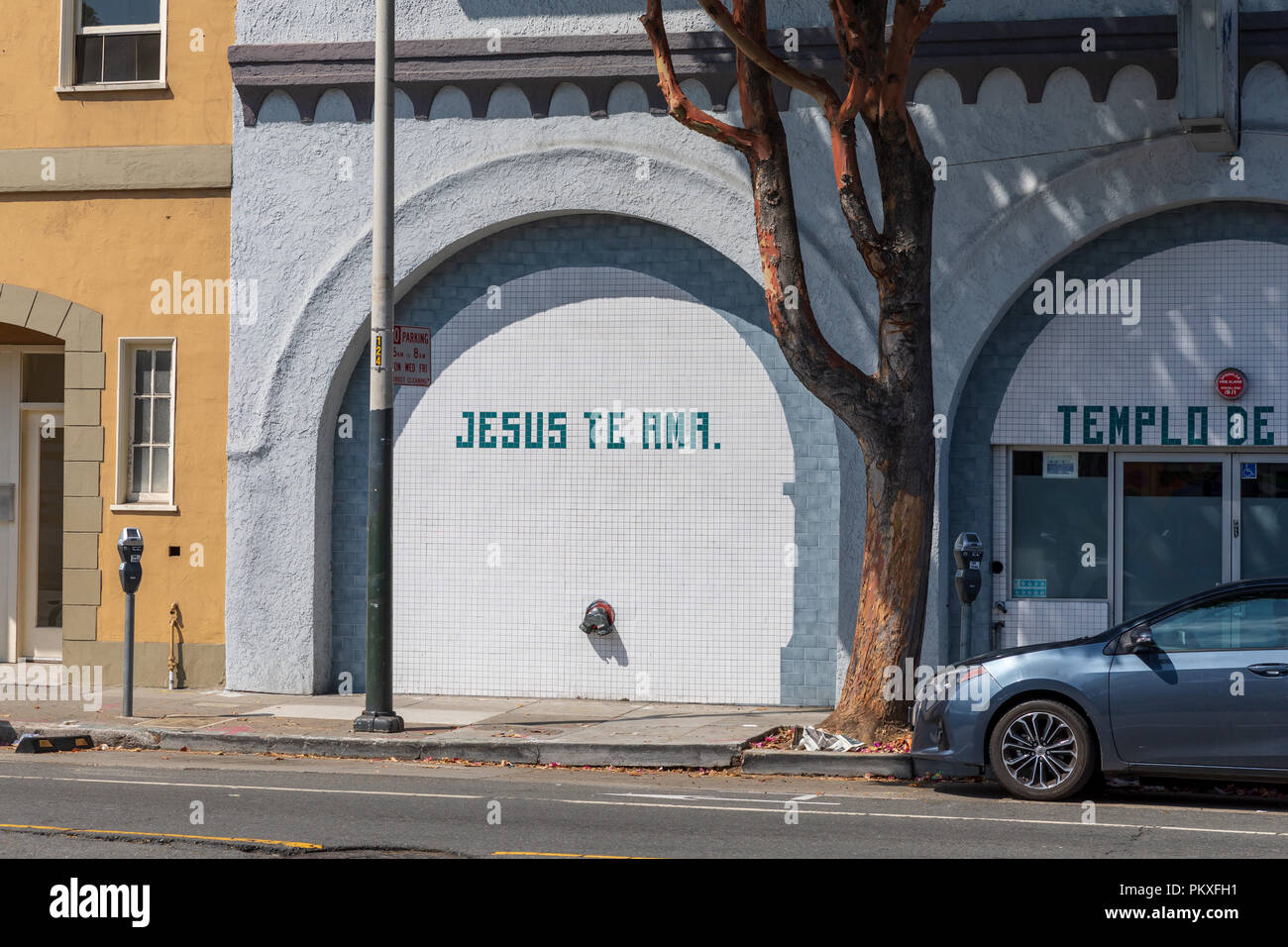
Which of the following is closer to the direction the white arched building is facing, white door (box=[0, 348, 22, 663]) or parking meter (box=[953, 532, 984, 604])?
the parking meter

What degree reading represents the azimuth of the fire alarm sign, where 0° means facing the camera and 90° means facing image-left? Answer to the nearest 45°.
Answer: approximately 0°

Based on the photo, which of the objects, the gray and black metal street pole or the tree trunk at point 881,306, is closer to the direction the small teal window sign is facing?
the tree trunk

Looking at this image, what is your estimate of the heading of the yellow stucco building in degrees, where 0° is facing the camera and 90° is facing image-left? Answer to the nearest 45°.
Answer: approximately 0°

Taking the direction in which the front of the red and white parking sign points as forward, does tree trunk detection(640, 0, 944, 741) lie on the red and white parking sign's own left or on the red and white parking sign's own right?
on the red and white parking sign's own left

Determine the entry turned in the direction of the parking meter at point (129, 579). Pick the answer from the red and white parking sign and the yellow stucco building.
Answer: the yellow stucco building
